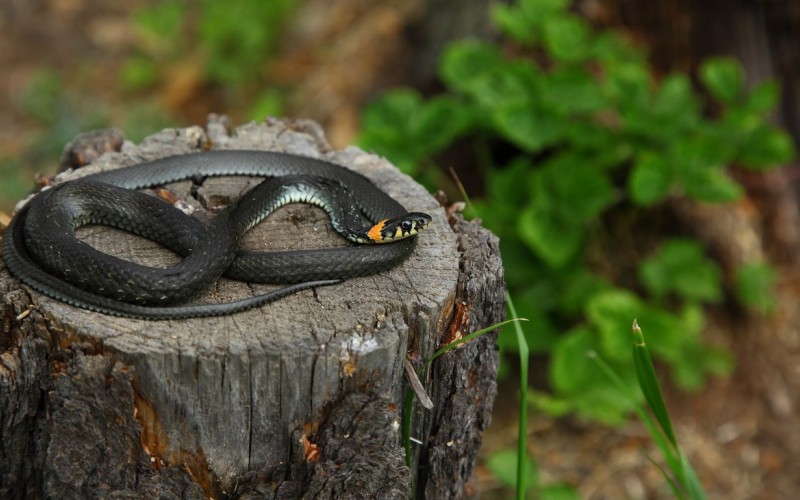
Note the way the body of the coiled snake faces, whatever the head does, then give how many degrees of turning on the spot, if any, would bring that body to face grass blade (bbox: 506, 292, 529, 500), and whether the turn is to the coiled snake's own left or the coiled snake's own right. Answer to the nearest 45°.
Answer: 0° — it already faces it

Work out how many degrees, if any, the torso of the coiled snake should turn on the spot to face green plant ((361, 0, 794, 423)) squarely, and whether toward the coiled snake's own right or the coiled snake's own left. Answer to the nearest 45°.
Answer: approximately 45° to the coiled snake's own left

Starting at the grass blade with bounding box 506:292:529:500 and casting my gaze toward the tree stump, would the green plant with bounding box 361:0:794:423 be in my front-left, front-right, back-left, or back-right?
back-right

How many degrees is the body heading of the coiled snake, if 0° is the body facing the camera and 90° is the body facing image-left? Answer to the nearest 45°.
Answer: approximately 270°
